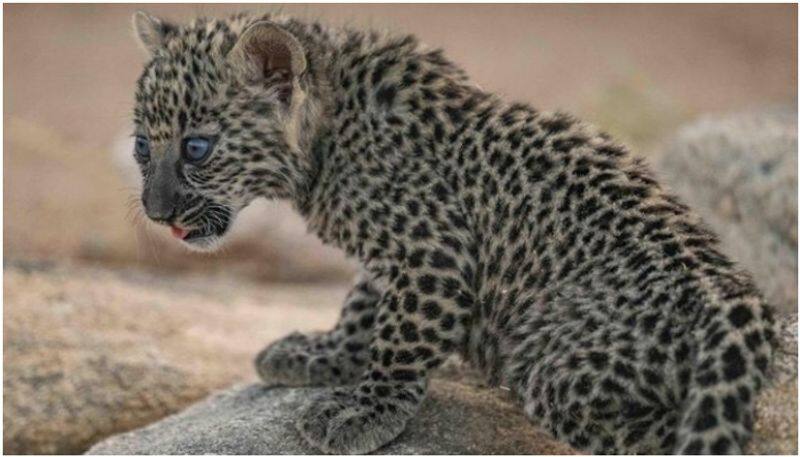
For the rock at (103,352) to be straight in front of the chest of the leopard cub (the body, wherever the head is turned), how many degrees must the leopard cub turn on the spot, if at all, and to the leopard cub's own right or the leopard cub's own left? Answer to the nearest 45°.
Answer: approximately 45° to the leopard cub's own right

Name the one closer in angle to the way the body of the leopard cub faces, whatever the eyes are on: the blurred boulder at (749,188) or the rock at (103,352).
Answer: the rock

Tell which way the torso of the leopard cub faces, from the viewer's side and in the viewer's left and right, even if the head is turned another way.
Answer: facing to the left of the viewer

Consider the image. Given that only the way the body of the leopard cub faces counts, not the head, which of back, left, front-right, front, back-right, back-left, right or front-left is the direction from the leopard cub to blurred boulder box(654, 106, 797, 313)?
back-right
